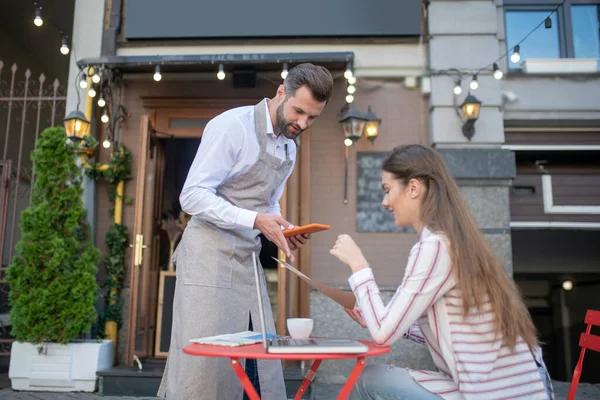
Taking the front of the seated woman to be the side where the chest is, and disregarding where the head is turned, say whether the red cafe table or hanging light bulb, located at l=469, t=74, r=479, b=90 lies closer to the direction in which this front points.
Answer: the red cafe table

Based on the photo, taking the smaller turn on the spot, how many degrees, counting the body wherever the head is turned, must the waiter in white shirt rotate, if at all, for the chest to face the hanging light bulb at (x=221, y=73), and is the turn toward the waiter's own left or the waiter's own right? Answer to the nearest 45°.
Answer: approximately 135° to the waiter's own left

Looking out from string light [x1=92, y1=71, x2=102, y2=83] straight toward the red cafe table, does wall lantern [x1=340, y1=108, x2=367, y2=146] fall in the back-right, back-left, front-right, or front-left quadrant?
front-left

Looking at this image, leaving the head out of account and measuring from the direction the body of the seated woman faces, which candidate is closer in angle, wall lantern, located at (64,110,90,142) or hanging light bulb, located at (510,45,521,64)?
the wall lantern

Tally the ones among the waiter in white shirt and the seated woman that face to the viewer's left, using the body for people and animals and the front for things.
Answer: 1

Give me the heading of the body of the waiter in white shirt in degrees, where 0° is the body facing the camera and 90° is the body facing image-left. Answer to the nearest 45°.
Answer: approximately 315°

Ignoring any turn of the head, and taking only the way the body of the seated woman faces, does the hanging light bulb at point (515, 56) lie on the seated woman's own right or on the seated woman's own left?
on the seated woman's own right

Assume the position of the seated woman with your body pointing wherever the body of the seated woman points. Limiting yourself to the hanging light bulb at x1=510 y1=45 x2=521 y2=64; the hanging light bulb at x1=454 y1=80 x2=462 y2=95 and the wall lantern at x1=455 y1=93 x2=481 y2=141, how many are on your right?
3

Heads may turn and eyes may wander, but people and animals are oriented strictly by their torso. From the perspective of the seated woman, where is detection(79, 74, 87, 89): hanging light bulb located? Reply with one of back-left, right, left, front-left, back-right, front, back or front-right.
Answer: front-right

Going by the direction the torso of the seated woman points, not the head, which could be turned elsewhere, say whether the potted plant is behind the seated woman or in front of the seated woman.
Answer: in front

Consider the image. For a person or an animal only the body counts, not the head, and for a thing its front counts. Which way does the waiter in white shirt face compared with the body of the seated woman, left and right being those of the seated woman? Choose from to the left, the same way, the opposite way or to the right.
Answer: the opposite way

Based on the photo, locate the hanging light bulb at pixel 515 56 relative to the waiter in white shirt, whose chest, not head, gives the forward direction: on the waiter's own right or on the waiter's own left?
on the waiter's own left

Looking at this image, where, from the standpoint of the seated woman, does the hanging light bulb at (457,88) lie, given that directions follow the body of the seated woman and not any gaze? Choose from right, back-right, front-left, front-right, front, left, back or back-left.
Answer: right

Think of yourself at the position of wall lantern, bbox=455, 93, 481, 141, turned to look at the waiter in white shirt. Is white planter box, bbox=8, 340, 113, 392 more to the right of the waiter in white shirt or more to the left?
right

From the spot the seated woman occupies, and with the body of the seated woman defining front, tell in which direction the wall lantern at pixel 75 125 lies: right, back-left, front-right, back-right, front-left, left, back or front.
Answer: front-right

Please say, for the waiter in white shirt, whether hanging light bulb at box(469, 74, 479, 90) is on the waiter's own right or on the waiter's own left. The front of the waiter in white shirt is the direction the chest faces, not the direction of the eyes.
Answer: on the waiter's own left

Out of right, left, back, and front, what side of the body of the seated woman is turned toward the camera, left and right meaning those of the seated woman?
left
